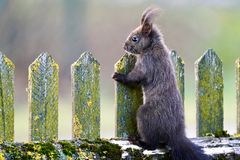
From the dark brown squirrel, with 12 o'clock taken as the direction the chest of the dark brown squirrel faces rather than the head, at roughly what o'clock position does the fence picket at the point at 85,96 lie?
The fence picket is roughly at 12 o'clock from the dark brown squirrel.

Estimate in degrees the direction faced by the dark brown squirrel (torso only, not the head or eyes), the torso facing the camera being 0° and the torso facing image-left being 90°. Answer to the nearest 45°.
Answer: approximately 90°

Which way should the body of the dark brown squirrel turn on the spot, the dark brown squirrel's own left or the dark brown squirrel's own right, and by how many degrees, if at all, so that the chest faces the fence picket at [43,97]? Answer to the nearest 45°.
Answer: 0° — it already faces it
